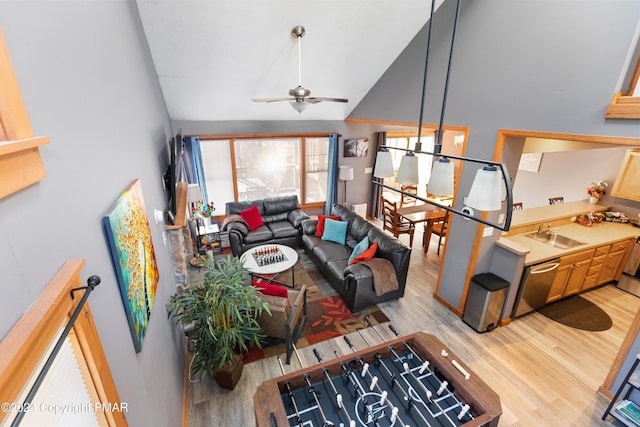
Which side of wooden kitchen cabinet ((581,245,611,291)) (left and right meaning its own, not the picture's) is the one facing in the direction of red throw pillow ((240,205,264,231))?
right

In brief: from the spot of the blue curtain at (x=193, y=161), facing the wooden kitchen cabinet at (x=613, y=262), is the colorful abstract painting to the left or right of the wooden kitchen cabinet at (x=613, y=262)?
right

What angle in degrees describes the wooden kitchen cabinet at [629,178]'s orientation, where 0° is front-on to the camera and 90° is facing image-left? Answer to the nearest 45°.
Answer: approximately 45°

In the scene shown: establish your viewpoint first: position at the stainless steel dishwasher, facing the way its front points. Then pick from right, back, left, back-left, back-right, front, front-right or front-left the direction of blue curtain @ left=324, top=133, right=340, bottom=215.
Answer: back-right

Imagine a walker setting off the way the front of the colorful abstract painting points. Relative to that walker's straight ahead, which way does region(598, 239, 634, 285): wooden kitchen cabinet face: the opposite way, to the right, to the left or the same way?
to the right

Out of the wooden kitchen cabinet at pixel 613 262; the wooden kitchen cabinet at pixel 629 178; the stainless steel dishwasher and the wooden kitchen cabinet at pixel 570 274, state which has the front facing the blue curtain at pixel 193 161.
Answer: the wooden kitchen cabinet at pixel 629 178

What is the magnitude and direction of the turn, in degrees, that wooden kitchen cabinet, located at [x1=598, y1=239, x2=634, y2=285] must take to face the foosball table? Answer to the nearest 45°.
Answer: approximately 45° to its right

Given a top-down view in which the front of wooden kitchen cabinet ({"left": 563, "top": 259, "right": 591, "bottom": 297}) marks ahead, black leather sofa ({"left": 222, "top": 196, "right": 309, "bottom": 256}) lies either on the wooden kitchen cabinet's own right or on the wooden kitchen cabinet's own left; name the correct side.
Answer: on the wooden kitchen cabinet's own right

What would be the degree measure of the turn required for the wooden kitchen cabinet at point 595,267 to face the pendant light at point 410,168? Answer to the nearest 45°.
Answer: approximately 45° to its right

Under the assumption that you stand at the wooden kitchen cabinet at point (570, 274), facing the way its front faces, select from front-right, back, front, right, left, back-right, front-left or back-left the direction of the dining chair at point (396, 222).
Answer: back-right

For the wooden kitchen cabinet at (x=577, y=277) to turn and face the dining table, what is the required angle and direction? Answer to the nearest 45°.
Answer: approximately 135° to its right

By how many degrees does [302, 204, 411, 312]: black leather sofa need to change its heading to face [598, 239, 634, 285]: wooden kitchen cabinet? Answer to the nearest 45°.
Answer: approximately 135° to its left

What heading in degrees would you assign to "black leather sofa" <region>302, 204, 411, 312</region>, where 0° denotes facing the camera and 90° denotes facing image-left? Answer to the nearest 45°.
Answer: approximately 45°

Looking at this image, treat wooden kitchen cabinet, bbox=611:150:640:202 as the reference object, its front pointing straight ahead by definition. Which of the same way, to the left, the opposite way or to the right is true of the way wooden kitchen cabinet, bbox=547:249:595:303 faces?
to the left

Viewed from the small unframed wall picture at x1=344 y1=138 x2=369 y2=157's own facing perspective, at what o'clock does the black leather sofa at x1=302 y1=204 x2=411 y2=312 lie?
The black leather sofa is roughly at 12 o'clock from the small unframed wall picture.

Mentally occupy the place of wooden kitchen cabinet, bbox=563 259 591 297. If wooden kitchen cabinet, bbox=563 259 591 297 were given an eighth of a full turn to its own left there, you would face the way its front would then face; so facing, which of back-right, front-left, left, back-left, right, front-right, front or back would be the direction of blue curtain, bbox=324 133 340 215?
back

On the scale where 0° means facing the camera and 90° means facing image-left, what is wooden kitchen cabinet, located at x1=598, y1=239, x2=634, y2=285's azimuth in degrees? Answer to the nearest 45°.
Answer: approximately 315°
